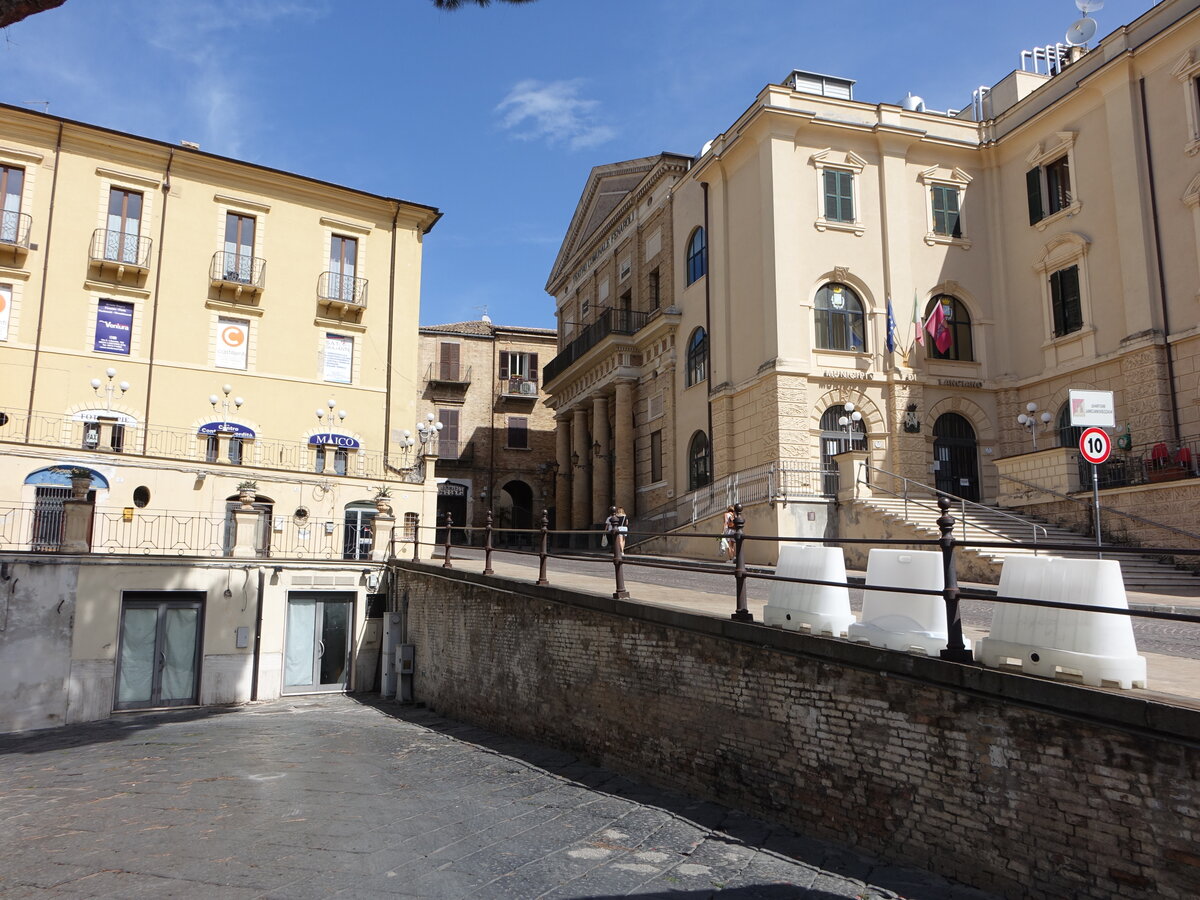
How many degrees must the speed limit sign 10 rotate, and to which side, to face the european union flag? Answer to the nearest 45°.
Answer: approximately 135° to its right

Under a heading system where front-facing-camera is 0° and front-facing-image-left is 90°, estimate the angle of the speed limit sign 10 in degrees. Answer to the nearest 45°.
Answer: approximately 0°

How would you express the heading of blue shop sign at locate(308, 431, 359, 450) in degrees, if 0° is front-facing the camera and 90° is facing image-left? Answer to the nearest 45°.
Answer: approximately 0°

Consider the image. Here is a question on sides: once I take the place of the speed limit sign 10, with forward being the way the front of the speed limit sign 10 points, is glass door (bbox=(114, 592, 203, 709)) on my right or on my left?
on my right

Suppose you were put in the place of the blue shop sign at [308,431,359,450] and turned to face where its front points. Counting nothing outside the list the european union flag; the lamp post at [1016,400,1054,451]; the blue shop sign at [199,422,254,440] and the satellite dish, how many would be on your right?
1

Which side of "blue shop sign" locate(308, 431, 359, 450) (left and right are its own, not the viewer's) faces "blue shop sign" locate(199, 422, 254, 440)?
right

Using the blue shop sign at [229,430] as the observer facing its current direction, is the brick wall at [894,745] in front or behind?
in front

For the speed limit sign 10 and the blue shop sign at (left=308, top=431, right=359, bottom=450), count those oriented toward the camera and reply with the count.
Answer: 2

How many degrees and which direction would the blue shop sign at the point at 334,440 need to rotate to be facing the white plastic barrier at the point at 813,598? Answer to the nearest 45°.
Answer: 0° — it already faces it

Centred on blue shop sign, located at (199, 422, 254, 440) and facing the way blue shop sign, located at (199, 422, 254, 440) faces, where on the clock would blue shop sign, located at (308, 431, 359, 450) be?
blue shop sign, located at (308, 431, 359, 450) is roughly at 9 o'clock from blue shop sign, located at (199, 422, 254, 440).

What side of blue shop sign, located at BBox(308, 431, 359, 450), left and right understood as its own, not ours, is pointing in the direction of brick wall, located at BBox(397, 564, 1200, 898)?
front

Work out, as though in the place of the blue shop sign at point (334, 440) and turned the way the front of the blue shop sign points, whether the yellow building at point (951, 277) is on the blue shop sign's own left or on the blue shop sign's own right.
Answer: on the blue shop sign's own left

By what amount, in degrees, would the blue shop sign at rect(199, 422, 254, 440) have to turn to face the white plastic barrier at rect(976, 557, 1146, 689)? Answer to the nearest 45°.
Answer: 0° — it already faces it

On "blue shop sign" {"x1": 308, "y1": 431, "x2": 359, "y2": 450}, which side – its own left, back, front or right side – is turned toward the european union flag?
left

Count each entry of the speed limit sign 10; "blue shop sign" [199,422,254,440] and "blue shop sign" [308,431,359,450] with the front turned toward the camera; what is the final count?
3

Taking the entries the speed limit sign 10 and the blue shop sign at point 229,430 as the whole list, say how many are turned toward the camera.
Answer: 2
